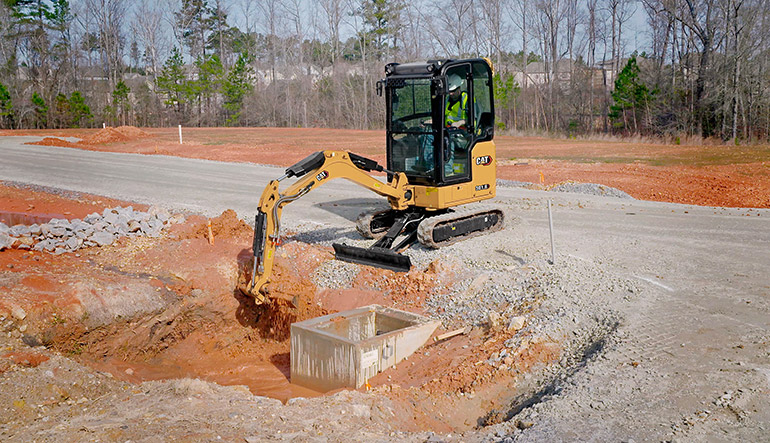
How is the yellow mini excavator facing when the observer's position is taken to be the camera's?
facing the viewer and to the left of the viewer

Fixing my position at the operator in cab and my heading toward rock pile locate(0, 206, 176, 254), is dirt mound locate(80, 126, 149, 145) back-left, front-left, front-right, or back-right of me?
front-right

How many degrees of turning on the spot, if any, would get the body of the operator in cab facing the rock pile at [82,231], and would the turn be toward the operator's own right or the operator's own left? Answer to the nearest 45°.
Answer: approximately 45° to the operator's own right

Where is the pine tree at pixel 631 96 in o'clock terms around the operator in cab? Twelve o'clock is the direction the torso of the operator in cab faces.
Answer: The pine tree is roughly at 5 o'clock from the operator in cab.

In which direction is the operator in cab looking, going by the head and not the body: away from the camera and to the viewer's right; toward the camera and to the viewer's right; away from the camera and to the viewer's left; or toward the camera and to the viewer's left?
toward the camera and to the viewer's left

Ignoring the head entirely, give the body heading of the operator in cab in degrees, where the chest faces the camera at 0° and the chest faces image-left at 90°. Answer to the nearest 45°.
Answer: approximately 45°

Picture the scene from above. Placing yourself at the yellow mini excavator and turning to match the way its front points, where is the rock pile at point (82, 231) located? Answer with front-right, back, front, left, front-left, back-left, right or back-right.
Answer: front-right

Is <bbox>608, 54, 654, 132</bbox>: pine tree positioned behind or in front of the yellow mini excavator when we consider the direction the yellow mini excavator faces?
behind
